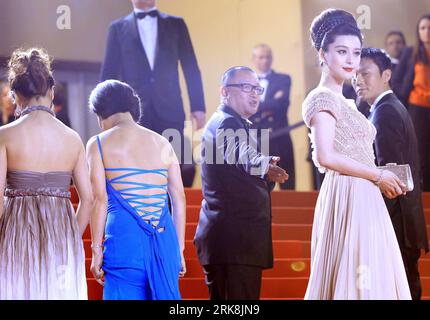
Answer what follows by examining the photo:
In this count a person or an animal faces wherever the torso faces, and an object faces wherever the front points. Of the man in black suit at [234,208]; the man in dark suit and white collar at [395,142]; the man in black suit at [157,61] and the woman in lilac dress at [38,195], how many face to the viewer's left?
1

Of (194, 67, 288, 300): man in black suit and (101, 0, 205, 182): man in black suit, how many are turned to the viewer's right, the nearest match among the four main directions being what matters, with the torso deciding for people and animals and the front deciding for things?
1

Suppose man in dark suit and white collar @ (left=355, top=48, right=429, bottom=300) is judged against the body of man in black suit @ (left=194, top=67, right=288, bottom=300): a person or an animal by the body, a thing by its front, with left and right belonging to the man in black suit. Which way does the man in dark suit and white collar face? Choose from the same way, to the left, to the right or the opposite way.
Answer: the opposite way

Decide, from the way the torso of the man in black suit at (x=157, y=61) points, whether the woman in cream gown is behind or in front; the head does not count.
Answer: in front

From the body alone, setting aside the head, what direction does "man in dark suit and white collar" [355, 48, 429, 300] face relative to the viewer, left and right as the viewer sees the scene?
facing to the left of the viewer

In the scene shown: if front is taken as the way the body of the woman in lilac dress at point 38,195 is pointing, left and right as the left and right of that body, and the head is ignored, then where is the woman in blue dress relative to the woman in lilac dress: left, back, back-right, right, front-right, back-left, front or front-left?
right

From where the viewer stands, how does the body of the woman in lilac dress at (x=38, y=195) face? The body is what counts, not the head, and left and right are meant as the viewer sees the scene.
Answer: facing away from the viewer

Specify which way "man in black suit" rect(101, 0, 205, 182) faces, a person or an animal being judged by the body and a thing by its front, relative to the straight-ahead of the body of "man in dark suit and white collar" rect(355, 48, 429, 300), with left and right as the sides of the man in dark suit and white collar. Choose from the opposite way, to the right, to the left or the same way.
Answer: to the left

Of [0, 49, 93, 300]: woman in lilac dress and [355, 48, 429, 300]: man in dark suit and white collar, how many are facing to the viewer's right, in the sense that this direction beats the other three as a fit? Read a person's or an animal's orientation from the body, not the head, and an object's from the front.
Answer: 0

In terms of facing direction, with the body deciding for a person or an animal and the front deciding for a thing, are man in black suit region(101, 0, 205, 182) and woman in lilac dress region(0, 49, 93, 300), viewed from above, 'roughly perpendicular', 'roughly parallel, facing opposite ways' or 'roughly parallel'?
roughly parallel, facing opposite ways

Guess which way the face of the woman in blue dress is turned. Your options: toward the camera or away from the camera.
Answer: away from the camera

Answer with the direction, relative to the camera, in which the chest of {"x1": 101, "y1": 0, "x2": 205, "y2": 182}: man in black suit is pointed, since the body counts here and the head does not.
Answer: toward the camera

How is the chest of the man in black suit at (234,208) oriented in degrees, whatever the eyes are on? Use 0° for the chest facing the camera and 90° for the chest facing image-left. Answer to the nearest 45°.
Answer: approximately 270°

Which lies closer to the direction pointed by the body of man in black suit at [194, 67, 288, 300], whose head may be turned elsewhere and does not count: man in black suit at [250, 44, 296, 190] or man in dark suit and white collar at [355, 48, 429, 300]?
the man in dark suit and white collar

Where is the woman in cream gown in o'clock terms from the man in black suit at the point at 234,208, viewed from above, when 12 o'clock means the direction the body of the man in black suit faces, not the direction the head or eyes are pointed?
The woman in cream gown is roughly at 1 o'clock from the man in black suit.

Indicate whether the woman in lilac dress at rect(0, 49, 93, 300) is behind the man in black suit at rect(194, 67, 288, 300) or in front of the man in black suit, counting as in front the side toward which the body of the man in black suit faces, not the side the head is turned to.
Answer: behind

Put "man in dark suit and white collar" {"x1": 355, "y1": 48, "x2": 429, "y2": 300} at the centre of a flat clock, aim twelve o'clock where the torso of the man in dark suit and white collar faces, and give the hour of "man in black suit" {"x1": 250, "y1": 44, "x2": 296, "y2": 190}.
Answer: The man in black suit is roughly at 2 o'clock from the man in dark suit and white collar.
